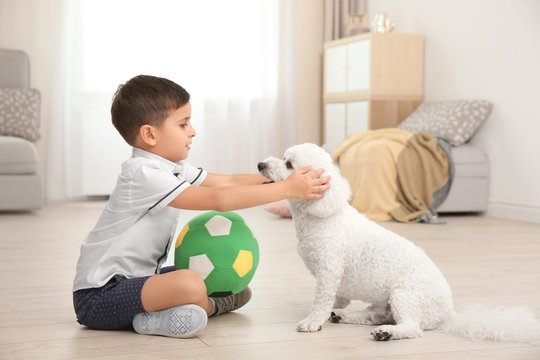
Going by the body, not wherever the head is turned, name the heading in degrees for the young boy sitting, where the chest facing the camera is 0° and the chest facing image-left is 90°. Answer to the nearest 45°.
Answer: approximately 270°

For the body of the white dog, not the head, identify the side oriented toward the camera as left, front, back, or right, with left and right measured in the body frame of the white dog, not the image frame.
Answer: left

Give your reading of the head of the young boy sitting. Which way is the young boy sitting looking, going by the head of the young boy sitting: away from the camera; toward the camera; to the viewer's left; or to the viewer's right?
to the viewer's right

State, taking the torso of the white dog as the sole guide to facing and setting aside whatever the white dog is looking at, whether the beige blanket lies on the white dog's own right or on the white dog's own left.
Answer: on the white dog's own right

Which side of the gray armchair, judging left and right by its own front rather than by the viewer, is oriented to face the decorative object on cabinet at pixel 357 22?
left

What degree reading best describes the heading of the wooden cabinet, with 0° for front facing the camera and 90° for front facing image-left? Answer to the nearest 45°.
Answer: approximately 45°

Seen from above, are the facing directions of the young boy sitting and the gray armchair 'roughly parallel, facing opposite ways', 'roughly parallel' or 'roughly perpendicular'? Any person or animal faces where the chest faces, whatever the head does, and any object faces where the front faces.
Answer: roughly perpendicular

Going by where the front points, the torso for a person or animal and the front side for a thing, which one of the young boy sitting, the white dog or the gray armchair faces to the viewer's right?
the young boy sitting
